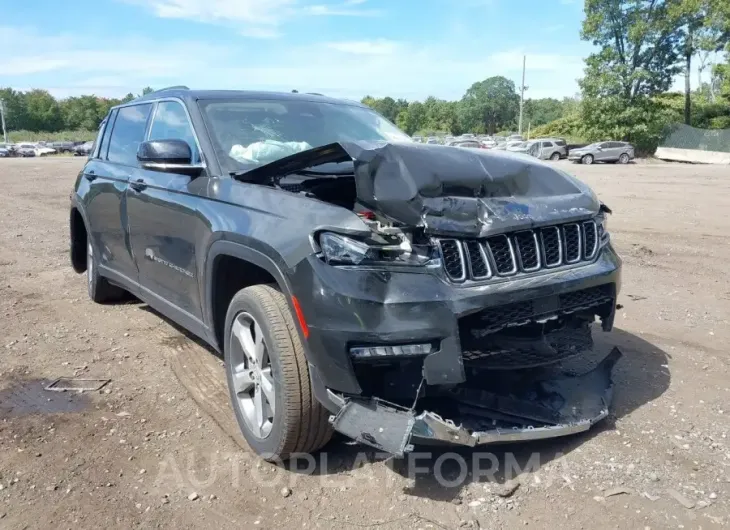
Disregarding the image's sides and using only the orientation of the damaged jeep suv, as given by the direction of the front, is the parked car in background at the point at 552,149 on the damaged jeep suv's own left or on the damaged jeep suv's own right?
on the damaged jeep suv's own left

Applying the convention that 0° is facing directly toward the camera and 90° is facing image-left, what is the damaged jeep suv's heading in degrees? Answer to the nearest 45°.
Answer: approximately 315°

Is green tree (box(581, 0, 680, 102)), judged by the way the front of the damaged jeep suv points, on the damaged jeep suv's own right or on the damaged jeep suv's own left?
on the damaged jeep suv's own left

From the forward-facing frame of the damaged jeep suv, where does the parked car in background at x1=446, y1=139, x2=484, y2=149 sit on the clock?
The parked car in background is roughly at 8 o'clock from the damaged jeep suv.

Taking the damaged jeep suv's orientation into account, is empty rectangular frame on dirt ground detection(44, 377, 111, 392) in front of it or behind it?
behind
